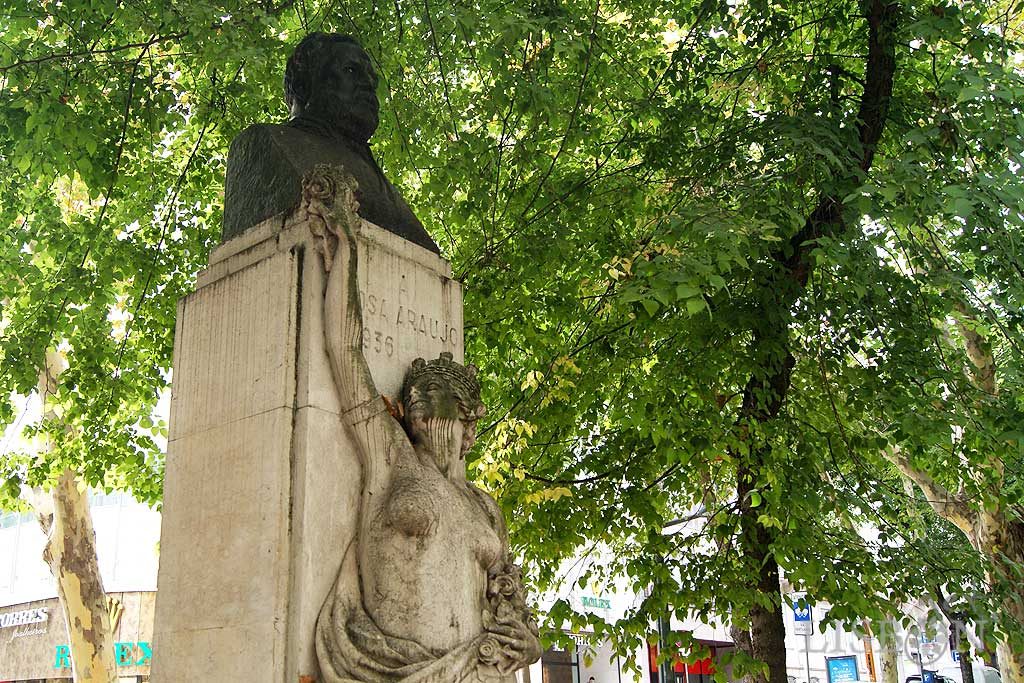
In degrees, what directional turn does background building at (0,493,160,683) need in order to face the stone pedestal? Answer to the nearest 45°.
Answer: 0° — it already faces it

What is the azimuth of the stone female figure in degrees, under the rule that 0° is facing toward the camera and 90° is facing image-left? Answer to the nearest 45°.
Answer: approximately 315°

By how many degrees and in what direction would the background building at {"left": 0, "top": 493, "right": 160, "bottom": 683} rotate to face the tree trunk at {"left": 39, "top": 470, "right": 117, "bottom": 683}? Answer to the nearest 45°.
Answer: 0° — it already faces it

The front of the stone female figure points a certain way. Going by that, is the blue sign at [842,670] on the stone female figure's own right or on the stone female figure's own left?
on the stone female figure's own left

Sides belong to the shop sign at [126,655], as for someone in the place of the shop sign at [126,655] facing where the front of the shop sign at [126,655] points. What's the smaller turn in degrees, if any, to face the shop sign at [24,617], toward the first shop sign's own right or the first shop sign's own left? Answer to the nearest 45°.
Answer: approximately 135° to the first shop sign's own right

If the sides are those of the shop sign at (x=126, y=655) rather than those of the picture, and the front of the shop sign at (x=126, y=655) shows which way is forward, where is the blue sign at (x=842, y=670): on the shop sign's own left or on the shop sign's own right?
on the shop sign's own left

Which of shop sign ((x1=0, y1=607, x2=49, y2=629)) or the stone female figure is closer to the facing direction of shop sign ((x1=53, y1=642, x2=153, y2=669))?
the stone female figure

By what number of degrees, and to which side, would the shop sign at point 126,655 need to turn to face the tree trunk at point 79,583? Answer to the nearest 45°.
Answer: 0° — it already faces it

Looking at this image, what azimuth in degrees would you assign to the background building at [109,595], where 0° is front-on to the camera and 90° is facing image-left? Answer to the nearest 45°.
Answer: approximately 0°

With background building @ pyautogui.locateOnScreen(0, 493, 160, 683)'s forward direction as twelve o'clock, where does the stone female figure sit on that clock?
The stone female figure is roughly at 12 o'clock from the background building.

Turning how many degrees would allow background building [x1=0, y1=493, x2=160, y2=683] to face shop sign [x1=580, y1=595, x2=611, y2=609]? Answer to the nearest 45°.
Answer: approximately 45° to its left
